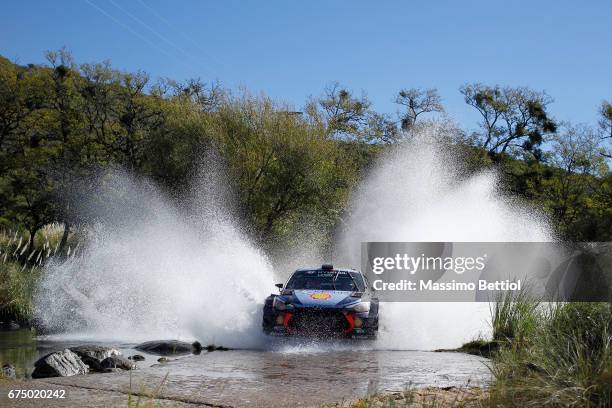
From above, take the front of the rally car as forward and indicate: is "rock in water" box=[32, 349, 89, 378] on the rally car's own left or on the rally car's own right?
on the rally car's own right

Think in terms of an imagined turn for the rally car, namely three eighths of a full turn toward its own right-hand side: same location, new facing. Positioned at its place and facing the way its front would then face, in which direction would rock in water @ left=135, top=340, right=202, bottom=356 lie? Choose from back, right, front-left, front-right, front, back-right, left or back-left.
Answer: front-left

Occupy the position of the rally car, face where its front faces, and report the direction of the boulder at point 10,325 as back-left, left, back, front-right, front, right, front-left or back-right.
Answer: back-right

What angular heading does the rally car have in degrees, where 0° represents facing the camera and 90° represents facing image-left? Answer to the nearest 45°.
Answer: approximately 0°

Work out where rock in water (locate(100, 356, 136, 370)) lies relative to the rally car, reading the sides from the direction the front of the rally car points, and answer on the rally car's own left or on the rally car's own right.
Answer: on the rally car's own right

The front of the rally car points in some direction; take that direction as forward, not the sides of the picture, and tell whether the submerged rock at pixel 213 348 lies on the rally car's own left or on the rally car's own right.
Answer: on the rally car's own right
